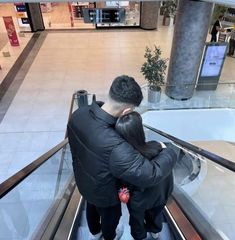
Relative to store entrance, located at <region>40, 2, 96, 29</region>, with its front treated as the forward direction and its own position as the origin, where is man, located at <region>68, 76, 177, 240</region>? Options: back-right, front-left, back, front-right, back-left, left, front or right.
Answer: front

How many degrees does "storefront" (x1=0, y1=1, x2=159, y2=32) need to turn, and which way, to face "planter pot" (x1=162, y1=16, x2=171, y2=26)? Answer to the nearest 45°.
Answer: approximately 90° to its left

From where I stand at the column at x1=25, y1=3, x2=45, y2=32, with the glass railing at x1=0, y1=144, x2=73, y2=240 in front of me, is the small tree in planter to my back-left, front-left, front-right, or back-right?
front-left

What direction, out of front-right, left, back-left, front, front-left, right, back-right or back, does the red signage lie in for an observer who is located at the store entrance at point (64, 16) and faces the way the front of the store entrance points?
front-right

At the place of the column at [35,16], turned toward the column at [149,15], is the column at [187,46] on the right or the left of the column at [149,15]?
right

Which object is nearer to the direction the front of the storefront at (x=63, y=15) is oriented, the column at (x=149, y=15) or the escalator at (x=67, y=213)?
the escalator

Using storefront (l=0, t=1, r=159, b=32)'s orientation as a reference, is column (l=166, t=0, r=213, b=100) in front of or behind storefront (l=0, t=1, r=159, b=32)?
in front

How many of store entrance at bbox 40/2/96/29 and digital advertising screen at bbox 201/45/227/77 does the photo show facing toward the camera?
2

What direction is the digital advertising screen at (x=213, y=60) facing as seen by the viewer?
toward the camera

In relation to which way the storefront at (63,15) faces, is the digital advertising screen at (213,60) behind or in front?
in front

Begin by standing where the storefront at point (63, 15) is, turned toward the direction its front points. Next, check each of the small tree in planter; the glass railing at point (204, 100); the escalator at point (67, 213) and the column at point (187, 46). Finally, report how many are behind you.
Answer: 0

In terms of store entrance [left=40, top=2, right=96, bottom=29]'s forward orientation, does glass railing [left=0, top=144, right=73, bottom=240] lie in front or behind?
in front

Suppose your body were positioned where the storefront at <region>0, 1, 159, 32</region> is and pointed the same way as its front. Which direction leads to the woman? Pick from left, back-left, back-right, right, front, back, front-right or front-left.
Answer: front

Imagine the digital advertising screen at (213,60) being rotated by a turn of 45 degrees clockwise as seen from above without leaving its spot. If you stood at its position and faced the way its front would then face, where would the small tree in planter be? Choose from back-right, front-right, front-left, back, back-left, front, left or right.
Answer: front

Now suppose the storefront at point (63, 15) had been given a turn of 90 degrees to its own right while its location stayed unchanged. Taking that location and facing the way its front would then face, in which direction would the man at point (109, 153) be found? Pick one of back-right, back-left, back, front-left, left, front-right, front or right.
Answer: left

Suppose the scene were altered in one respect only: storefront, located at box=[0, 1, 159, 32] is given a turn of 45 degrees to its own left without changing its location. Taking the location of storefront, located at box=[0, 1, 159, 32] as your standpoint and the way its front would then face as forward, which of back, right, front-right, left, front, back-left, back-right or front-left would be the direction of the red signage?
right

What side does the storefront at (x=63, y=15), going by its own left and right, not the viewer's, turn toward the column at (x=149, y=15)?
left

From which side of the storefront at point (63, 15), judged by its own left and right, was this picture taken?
front
